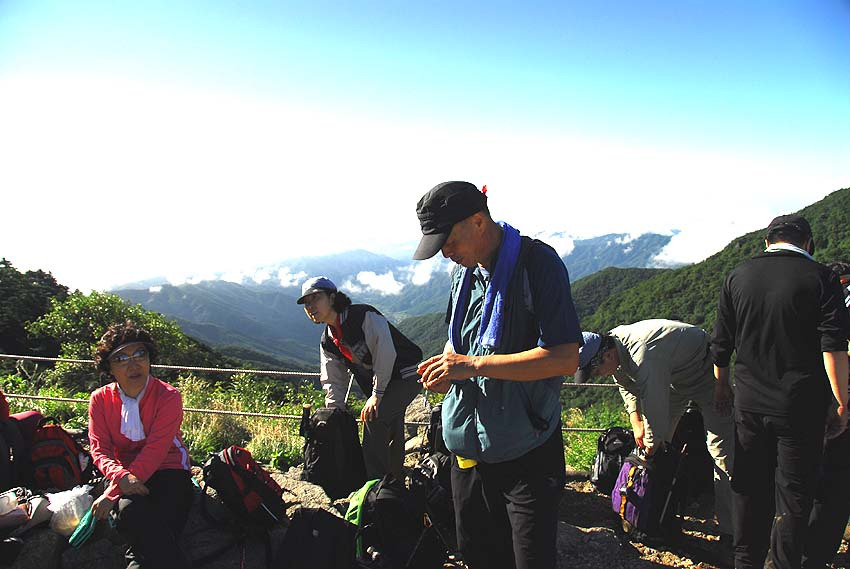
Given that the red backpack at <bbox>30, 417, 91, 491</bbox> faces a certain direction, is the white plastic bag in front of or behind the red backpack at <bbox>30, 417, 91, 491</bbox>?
in front

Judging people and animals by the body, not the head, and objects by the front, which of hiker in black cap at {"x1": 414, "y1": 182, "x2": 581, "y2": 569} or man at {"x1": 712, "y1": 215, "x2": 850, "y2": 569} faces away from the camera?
the man

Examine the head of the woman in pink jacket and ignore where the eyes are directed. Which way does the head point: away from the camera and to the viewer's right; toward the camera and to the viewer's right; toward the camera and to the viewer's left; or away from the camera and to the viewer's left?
toward the camera and to the viewer's right

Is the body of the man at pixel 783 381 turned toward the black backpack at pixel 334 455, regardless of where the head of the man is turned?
no

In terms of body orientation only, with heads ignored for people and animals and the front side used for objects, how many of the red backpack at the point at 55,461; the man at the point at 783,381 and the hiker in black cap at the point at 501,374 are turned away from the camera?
1

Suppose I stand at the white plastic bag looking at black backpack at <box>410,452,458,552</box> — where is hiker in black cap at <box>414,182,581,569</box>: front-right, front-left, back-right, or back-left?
front-right

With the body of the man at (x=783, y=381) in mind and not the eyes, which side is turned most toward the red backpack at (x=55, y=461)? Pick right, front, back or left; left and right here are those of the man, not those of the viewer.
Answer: left

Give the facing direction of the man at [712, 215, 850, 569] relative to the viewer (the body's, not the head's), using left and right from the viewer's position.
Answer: facing away from the viewer

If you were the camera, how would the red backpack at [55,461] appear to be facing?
facing the viewer and to the right of the viewer

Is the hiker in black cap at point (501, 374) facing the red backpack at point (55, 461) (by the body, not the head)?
no

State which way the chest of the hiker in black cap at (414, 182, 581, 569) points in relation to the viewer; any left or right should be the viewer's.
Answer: facing the viewer and to the left of the viewer

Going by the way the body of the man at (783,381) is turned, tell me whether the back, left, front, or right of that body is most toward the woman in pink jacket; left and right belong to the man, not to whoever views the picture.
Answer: left

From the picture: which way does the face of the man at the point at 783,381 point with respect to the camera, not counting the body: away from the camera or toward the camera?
away from the camera

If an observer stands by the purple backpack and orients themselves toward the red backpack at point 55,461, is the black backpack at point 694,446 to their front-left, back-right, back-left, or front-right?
back-right

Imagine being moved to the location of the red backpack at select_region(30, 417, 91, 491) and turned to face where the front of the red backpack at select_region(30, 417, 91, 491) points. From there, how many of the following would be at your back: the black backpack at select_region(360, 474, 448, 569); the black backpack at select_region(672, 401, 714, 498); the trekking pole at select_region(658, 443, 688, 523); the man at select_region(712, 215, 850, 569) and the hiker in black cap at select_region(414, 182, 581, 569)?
0

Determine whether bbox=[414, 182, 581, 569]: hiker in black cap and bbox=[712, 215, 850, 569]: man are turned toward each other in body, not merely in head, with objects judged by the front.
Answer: no
